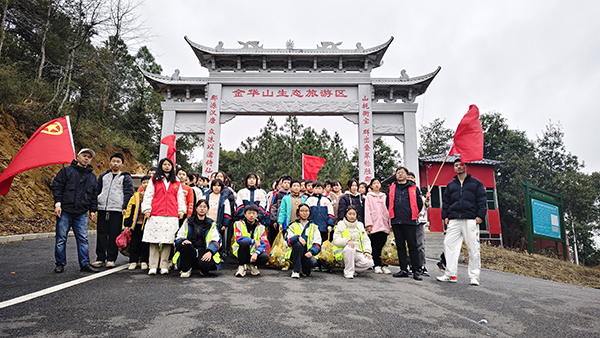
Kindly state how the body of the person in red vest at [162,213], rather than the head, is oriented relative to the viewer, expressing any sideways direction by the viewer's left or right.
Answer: facing the viewer

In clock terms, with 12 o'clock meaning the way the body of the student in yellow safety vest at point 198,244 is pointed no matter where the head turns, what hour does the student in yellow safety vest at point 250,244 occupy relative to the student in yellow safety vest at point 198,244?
the student in yellow safety vest at point 250,244 is roughly at 9 o'clock from the student in yellow safety vest at point 198,244.

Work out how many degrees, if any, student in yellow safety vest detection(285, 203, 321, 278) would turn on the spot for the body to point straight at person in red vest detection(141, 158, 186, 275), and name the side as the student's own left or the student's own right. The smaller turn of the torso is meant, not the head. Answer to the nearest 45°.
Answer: approximately 90° to the student's own right

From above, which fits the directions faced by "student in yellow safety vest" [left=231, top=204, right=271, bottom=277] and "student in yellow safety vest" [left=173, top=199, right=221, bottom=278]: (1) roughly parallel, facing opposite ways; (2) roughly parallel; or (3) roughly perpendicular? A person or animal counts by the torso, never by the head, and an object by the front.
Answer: roughly parallel

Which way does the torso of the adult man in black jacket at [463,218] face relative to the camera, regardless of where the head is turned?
toward the camera

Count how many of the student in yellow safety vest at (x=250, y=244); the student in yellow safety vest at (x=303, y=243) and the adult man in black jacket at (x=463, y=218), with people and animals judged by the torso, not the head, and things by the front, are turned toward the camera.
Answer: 3

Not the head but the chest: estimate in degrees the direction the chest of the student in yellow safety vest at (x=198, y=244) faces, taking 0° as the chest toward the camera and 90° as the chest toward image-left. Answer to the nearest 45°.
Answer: approximately 0°

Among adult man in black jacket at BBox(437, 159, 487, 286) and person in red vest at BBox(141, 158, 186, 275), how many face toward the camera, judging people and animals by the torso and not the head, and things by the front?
2

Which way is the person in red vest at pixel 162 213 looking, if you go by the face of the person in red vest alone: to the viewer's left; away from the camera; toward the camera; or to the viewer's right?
toward the camera

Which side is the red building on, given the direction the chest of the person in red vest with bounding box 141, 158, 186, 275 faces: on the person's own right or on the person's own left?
on the person's own left

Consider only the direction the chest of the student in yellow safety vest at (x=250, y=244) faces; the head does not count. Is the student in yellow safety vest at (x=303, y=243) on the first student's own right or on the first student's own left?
on the first student's own left

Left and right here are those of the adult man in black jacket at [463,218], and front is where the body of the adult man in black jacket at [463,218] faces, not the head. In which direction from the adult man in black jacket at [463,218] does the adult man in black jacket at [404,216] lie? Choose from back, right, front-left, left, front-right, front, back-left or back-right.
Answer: right

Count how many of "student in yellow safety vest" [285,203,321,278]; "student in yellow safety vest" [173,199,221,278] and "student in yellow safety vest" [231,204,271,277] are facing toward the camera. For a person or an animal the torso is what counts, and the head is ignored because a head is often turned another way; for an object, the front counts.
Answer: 3

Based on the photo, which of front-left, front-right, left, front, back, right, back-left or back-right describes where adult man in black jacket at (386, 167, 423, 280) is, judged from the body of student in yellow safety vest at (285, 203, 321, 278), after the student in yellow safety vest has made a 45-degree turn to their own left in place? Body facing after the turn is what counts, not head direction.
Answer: front-left

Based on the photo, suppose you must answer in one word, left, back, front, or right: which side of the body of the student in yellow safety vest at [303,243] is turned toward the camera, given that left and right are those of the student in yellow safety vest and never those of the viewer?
front
